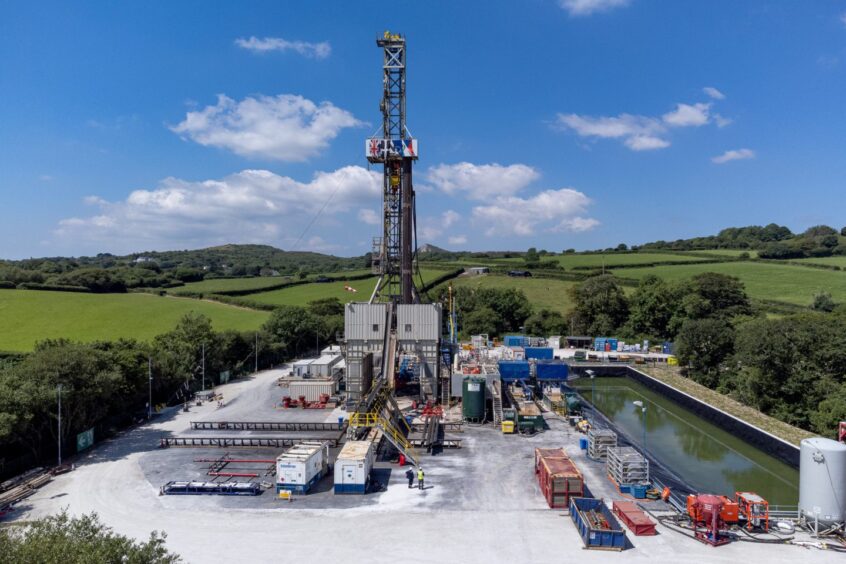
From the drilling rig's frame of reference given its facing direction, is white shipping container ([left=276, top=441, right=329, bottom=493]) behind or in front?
in front

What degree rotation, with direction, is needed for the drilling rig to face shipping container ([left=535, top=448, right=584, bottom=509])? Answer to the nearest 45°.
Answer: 0° — it already faces it

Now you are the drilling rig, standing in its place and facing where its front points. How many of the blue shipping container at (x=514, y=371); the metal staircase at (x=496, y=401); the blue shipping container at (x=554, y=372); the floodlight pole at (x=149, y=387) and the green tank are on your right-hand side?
1

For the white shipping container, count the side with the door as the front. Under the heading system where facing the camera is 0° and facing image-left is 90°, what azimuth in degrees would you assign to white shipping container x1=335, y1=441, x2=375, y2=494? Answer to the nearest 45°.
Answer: approximately 0°

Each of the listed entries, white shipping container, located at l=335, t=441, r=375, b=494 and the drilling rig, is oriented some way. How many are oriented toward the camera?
2

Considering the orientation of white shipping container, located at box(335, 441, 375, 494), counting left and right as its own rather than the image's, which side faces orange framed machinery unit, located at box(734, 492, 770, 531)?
left

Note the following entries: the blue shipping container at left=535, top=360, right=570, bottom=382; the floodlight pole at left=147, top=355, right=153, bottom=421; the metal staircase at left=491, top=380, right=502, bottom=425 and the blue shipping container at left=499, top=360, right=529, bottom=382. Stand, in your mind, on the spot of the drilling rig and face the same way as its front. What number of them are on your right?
1

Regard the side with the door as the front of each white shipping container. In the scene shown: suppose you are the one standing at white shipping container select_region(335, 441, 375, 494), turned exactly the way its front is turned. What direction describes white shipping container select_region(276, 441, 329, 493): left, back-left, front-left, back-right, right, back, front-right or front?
right

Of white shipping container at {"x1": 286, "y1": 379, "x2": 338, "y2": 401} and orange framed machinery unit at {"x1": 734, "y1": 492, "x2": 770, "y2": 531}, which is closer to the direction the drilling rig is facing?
the orange framed machinery unit

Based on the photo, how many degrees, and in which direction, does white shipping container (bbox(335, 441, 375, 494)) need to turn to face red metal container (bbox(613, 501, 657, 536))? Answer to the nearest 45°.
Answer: approximately 45° to its left

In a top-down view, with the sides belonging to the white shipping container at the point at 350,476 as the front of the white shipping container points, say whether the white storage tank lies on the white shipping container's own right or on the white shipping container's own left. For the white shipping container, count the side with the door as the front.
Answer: on the white shipping container's own left

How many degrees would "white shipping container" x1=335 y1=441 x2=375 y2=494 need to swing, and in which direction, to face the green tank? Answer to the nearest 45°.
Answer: approximately 135° to its left
